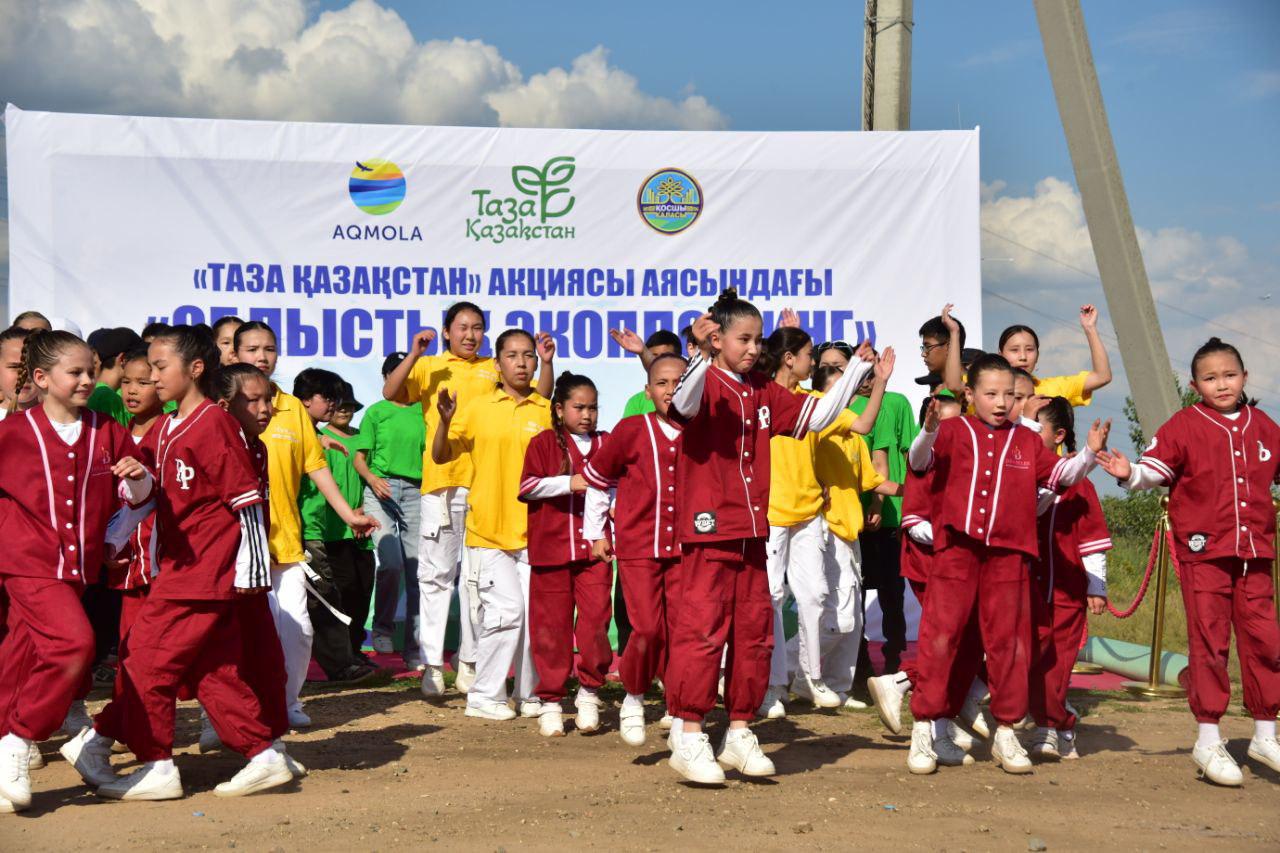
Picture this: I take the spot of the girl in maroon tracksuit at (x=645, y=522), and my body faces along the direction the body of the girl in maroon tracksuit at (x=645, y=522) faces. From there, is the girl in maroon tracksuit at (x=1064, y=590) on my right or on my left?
on my left

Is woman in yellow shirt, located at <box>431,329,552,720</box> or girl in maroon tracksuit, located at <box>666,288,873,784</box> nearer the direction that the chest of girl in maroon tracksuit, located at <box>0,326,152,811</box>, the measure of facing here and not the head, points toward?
the girl in maroon tracksuit

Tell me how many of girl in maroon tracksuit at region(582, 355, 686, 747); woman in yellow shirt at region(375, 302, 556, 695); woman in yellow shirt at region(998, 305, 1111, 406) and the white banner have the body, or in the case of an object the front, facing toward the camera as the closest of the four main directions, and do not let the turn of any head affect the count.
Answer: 4

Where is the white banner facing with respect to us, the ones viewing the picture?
facing the viewer

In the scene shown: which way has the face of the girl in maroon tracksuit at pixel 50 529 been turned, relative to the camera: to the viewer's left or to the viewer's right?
to the viewer's right

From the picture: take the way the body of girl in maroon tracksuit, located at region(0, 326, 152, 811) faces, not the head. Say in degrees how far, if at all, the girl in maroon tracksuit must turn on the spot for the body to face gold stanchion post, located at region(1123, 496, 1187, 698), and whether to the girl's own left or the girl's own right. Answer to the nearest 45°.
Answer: approximately 45° to the girl's own left

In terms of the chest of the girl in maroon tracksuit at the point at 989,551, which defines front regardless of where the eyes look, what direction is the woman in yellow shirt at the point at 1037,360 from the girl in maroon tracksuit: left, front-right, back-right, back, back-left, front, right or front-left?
back

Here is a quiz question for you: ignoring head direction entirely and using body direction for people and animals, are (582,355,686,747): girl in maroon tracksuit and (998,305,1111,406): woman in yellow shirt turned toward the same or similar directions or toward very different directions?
same or similar directions

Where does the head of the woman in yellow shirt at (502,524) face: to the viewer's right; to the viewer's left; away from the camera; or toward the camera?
toward the camera

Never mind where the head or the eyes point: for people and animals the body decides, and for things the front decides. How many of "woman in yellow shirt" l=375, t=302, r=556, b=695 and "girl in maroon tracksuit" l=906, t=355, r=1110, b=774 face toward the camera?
2

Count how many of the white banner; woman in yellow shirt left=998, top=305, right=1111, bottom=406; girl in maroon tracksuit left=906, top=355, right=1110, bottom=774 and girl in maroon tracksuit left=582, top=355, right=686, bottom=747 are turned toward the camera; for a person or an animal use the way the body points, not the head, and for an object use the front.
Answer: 4

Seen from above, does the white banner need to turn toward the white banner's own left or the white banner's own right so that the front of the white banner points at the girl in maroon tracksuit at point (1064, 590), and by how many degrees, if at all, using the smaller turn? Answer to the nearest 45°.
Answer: approximately 45° to the white banner's own left

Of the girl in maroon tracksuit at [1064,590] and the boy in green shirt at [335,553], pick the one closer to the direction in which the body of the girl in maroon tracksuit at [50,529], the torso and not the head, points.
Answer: the girl in maroon tracksuit

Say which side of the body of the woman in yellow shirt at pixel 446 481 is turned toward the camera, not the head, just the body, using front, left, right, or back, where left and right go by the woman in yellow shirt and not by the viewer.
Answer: front

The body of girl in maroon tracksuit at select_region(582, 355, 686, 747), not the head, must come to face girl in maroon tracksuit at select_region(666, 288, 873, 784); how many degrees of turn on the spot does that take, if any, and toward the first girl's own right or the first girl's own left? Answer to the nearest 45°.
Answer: approximately 45° to the first girl's own left
